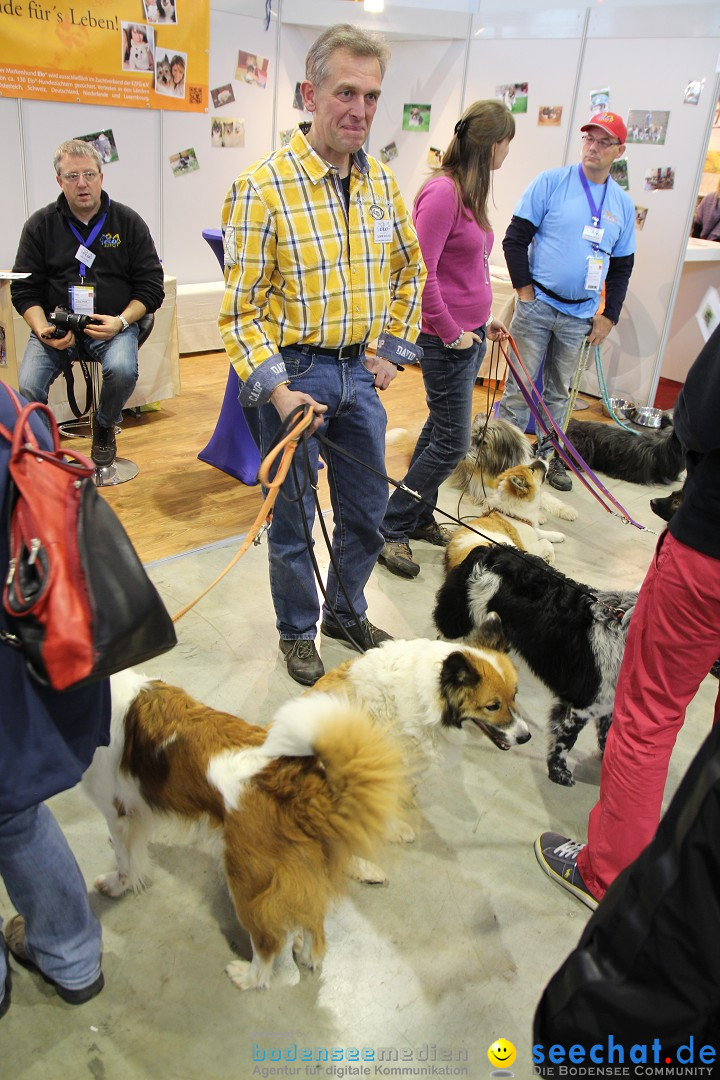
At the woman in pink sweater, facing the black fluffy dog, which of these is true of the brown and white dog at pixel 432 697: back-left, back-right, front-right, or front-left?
back-right

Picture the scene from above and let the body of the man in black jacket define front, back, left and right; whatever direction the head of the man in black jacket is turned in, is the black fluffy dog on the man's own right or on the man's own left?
on the man's own left

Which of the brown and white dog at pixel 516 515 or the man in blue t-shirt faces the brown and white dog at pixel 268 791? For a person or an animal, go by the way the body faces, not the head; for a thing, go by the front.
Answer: the man in blue t-shirt

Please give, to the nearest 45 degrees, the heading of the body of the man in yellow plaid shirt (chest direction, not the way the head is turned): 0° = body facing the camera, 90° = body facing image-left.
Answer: approximately 315°

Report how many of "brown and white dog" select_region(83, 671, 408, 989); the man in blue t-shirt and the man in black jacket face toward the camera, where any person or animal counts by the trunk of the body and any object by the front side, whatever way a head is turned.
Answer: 2

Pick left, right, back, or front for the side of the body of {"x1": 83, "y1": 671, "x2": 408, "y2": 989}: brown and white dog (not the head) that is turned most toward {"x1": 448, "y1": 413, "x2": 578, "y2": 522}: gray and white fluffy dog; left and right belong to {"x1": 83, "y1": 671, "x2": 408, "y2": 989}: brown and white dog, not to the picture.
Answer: right

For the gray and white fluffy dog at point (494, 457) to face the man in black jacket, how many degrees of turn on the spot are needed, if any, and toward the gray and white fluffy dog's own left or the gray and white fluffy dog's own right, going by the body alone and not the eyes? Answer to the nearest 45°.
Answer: approximately 180°

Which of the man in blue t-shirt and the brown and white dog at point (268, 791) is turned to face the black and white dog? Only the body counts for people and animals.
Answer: the man in blue t-shirt

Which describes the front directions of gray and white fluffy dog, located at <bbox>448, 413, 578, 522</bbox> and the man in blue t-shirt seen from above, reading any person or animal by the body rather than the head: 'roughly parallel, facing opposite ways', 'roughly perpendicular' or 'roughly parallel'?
roughly perpendicular

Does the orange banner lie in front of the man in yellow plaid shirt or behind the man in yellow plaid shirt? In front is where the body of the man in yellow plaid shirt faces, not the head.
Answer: behind

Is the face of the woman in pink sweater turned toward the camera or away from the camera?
away from the camera

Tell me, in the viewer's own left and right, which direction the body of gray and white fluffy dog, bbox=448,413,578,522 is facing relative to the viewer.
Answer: facing to the right of the viewer

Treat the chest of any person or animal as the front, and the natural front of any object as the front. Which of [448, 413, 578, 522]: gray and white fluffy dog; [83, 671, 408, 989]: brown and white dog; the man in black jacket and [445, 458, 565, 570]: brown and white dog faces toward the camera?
the man in black jacket
